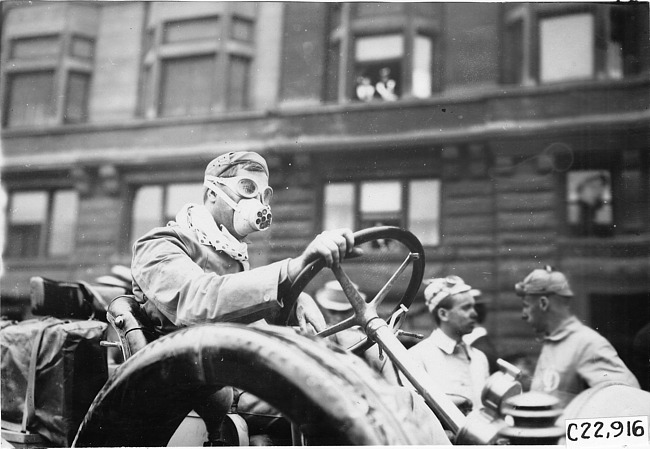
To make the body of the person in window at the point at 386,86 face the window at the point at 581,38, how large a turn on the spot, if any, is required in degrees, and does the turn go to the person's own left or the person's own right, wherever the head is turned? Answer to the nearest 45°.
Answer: approximately 90° to the person's own left

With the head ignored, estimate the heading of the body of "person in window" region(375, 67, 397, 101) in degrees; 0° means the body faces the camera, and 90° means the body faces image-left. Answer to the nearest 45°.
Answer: approximately 0°

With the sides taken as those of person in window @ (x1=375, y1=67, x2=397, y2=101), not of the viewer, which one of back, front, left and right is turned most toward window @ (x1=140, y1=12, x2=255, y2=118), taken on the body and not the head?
right

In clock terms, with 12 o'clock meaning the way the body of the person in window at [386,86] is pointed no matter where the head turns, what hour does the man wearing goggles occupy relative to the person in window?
The man wearing goggles is roughly at 1 o'clock from the person in window.
